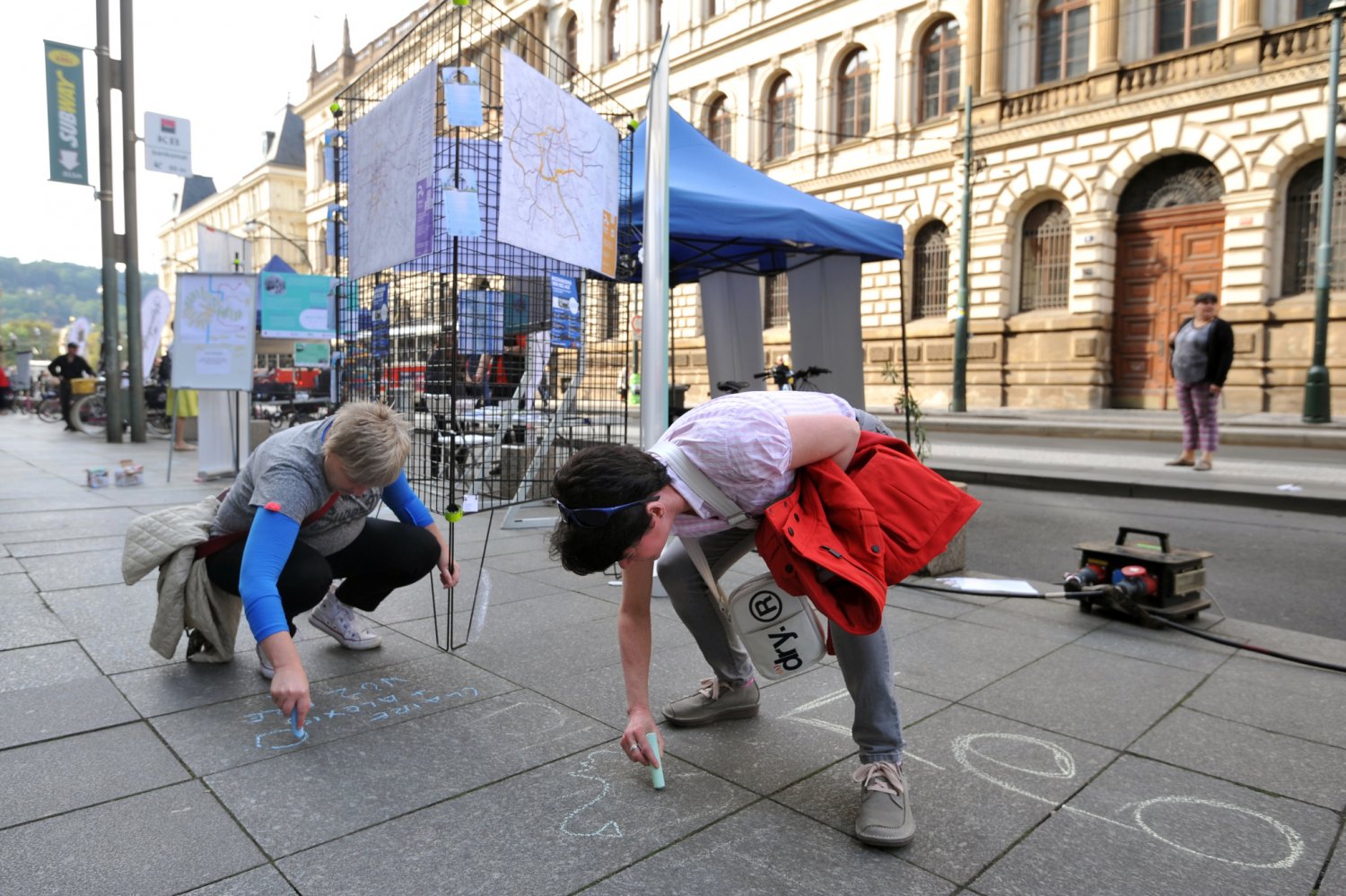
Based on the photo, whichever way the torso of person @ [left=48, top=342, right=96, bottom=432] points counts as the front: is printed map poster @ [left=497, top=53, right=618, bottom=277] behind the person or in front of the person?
in front

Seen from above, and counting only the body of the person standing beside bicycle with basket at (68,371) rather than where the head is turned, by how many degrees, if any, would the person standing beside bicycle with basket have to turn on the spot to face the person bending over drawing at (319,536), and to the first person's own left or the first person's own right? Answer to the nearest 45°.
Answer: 0° — they already face them

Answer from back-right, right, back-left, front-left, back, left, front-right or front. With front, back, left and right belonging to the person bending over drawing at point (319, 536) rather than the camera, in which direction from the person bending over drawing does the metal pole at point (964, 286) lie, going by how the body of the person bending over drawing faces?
left

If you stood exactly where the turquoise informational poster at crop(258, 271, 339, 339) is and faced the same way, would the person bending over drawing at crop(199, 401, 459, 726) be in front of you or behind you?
in front

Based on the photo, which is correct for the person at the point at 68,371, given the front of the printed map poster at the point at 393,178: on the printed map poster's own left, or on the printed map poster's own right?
on the printed map poster's own right

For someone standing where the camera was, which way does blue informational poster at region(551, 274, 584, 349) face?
facing the viewer and to the right of the viewer

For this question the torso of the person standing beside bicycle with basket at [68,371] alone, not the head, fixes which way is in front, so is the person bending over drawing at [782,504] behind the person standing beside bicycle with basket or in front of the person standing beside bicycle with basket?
in front

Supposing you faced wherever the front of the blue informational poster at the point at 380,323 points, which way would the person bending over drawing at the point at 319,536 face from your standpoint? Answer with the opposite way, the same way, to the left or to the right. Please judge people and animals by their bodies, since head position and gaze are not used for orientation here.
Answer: to the left

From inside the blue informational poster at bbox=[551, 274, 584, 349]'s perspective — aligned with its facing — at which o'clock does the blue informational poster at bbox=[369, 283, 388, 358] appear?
the blue informational poster at bbox=[369, 283, 388, 358] is roughly at 4 o'clock from the blue informational poster at bbox=[551, 274, 584, 349].

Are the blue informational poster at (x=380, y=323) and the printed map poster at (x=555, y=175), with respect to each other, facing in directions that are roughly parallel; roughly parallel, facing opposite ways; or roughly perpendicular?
roughly perpendicular

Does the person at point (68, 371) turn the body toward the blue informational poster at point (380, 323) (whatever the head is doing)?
yes

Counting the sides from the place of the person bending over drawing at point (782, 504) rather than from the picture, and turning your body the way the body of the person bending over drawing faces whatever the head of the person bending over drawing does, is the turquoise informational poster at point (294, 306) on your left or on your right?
on your right
